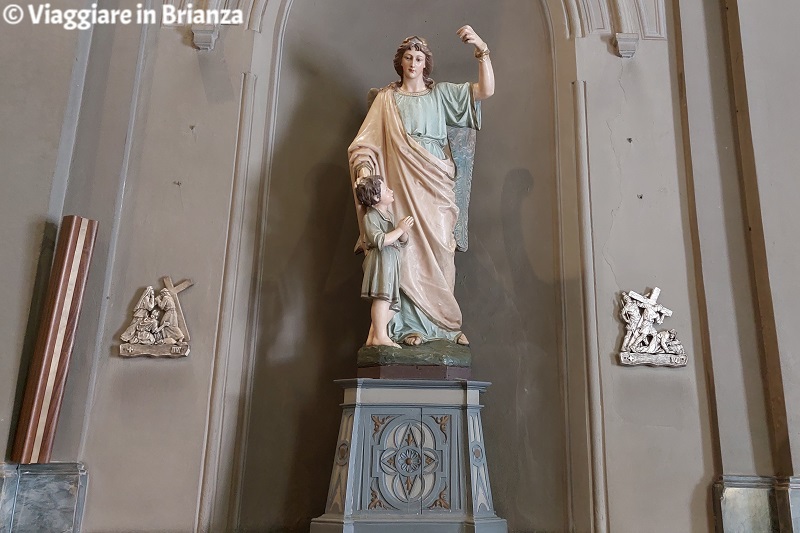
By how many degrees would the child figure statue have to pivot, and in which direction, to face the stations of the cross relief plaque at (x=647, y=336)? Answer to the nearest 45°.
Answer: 0° — it already faces it

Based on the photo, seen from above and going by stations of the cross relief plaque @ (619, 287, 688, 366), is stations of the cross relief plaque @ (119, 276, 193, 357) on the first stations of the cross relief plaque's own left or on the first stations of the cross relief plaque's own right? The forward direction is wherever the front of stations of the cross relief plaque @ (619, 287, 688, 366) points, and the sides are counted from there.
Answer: on the first stations of the cross relief plaque's own right

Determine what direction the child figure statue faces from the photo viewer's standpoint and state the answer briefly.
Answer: facing to the right of the viewer

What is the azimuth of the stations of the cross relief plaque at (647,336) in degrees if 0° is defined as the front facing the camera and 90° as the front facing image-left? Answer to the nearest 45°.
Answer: approximately 0°

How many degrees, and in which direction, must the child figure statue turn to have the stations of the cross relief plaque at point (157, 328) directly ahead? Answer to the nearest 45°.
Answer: approximately 180°

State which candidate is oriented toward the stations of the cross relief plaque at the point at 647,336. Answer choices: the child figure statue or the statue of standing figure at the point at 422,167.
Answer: the child figure statue

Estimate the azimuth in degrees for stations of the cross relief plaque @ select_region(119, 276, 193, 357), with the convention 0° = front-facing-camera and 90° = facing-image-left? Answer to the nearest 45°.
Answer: approximately 0°
